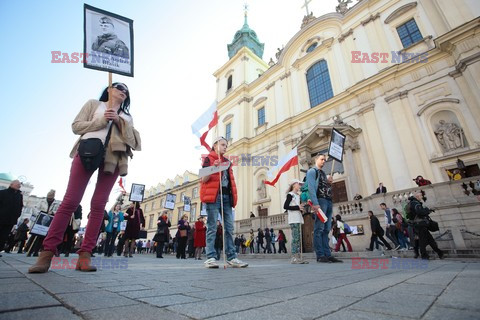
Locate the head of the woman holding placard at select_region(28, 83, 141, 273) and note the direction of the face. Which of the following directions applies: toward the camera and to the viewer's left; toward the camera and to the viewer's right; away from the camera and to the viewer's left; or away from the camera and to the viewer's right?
toward the camera and to the viewer's right

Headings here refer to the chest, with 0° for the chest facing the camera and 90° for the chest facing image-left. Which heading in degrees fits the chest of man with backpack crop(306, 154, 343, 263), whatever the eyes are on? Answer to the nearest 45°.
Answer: approximately 315°

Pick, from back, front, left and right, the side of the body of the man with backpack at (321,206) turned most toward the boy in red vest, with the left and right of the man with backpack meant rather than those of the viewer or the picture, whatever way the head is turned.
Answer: right

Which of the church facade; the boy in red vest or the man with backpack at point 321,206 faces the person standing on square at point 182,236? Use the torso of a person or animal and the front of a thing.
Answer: the church facade

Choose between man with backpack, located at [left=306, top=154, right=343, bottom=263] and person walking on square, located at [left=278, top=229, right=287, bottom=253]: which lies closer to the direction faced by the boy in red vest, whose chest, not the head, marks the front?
the man with backpack

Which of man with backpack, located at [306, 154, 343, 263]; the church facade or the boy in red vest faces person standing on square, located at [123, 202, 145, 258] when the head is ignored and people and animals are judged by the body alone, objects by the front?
the church facade

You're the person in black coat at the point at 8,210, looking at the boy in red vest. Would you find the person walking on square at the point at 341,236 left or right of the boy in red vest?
left

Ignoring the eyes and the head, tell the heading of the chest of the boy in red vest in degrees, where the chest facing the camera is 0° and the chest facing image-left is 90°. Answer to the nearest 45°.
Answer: approximately 315°

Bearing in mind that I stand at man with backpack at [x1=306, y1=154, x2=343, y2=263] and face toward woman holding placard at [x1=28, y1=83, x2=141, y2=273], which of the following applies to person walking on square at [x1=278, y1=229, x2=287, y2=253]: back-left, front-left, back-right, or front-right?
back-right
